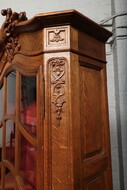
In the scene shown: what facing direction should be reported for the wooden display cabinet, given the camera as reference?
facing the viewer and to the left of the viewer
